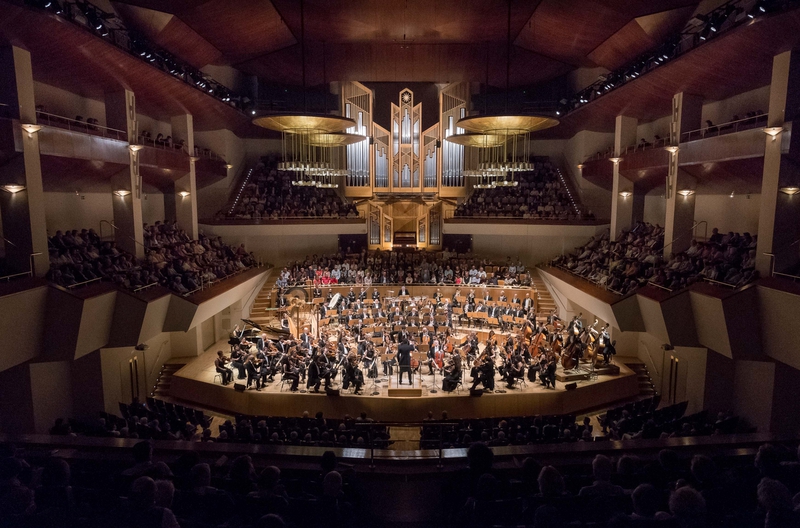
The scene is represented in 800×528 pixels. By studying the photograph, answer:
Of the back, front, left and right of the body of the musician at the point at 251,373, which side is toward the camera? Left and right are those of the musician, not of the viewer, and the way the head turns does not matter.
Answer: right

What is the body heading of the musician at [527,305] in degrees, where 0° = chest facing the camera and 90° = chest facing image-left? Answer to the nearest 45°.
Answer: approximately 45°

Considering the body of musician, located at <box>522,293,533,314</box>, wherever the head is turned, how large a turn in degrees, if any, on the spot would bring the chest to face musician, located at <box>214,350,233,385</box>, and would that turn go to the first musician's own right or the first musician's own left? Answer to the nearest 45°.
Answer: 0° — they already face them

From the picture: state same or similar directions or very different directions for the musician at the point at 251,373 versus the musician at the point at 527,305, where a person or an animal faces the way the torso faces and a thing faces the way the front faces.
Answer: very different directions

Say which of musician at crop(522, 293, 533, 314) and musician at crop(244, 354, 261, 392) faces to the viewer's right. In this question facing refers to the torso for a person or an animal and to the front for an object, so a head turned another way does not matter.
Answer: musician at crop(244, 354, 261, 392)

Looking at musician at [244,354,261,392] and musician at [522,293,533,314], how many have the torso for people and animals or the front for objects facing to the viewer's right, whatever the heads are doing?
1
